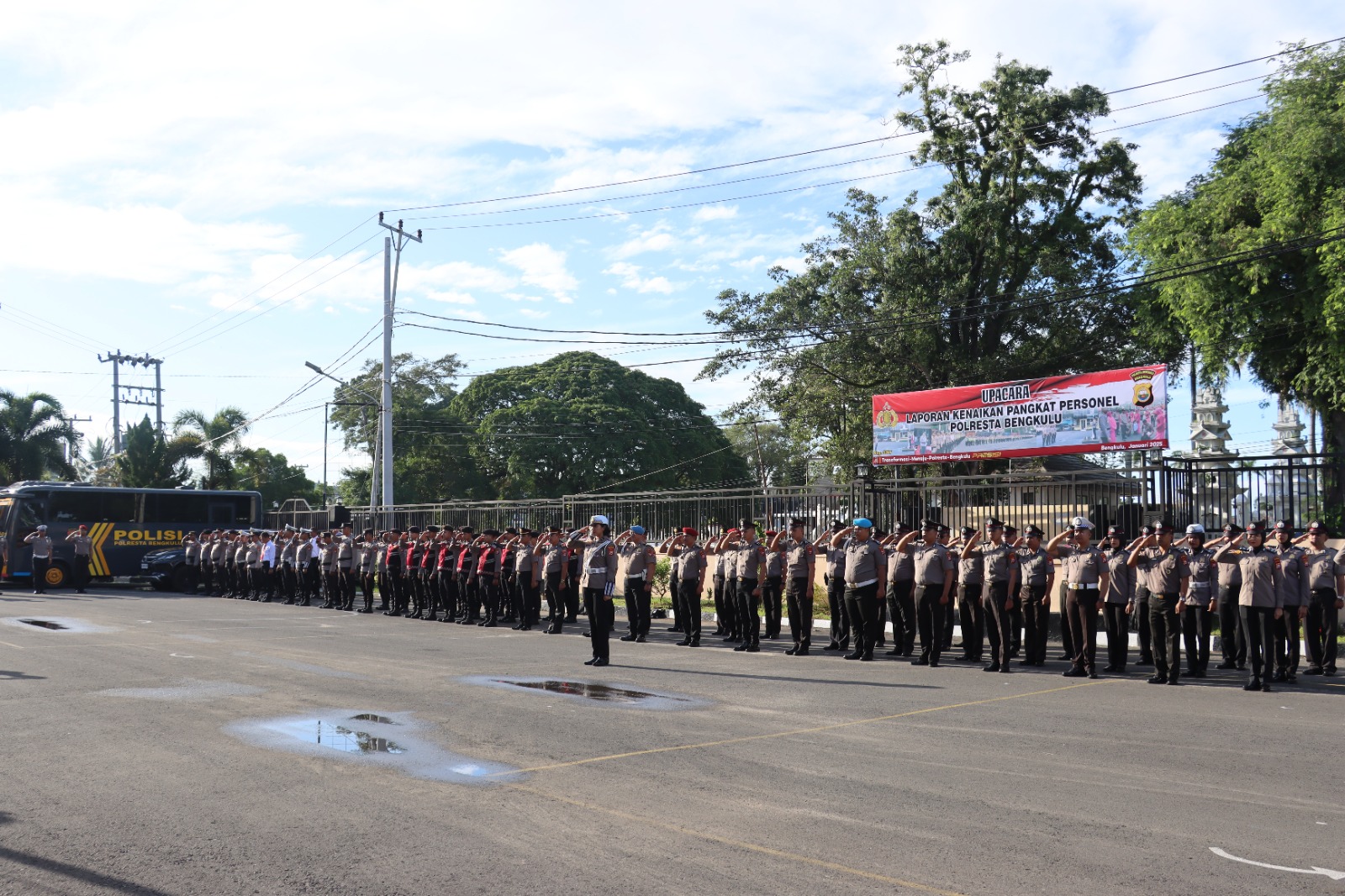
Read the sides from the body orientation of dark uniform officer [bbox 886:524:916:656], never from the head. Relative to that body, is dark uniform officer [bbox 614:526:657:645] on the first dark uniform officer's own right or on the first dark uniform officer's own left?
on the first dark uniform officer's own right

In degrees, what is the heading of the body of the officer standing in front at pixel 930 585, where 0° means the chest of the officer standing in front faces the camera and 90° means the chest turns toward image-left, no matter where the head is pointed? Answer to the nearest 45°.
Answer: approximately 45°

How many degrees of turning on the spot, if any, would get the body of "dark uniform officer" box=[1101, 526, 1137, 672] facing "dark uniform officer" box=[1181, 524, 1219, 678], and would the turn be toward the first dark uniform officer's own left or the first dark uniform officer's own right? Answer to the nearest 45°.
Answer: approximately 135° to the first dark uniform officer's own left

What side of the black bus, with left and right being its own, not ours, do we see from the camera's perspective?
left

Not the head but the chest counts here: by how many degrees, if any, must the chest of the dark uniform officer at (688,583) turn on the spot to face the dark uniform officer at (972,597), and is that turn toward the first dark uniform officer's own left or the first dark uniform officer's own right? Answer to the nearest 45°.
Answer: approximately 90° to the first dark uniform officer's own left

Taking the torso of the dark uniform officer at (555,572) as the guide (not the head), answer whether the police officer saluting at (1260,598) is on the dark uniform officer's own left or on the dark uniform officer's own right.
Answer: on the dark uniform officer's own left

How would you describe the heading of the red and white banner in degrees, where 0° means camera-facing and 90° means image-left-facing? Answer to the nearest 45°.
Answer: approximately 45°

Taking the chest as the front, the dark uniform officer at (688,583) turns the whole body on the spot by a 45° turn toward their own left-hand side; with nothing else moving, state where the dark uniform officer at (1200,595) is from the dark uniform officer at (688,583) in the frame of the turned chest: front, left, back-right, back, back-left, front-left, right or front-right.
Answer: front-left

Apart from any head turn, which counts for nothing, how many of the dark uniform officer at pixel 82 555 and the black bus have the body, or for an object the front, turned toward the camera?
1
